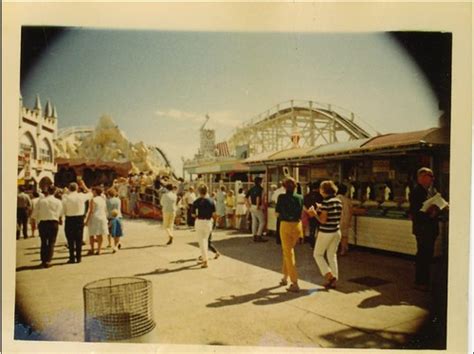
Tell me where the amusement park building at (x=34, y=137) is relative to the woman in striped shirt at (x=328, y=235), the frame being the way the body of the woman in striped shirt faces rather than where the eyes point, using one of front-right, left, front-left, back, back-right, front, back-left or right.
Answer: front-left

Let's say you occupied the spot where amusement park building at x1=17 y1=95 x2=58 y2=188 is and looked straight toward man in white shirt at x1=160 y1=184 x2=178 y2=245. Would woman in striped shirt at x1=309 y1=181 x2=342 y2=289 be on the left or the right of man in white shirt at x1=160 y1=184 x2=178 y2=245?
right

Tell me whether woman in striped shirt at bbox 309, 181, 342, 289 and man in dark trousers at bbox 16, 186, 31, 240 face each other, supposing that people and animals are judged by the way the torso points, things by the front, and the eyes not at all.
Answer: no

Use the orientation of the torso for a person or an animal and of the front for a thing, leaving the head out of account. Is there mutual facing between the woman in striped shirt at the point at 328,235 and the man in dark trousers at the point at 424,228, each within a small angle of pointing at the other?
no

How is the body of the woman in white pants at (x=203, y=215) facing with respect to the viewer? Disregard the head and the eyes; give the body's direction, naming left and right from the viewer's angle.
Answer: facing away from the viewer

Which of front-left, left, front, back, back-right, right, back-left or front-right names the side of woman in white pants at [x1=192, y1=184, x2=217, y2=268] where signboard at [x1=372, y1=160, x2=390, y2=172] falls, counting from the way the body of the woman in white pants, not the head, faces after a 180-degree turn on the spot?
left

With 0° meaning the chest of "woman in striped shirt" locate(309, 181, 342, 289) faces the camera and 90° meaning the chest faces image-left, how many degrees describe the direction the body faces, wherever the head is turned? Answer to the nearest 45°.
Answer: approximately 135°

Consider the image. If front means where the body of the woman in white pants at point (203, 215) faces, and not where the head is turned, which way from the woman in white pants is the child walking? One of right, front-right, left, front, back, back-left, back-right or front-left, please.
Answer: left

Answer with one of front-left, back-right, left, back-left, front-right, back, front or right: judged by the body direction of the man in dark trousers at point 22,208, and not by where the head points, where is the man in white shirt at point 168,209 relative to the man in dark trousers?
right

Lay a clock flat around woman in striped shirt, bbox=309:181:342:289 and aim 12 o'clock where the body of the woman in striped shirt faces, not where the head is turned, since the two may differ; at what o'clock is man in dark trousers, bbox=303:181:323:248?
The man in dark trousers is roughly at 1 o'clock from the woman in striped shirt.

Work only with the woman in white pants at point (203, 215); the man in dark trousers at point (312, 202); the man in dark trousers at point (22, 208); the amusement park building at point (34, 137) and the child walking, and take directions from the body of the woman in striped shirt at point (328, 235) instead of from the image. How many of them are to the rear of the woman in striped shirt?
0

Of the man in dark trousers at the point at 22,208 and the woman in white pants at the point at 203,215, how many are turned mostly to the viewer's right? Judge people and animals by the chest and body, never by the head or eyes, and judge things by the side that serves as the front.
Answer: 0

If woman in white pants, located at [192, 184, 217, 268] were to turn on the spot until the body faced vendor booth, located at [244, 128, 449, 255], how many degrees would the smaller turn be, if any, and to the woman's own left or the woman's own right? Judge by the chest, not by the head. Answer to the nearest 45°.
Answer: approximately 90° to the woman's own right

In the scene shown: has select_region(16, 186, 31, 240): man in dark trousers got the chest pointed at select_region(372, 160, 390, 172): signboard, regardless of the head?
no
